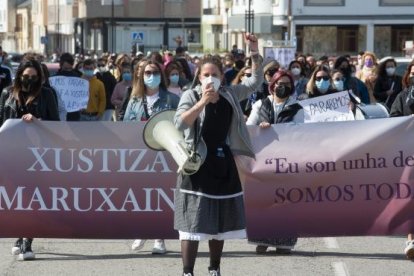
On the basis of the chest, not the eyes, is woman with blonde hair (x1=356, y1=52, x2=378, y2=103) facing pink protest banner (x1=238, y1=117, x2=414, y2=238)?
yes

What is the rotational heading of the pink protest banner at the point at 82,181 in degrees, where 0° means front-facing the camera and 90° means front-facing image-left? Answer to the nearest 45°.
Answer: approximately 0°

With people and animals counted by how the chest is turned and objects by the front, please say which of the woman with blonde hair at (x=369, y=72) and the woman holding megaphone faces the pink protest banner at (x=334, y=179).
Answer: the woman with blonde hair

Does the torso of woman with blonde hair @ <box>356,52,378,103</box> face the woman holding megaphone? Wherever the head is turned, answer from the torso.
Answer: yes

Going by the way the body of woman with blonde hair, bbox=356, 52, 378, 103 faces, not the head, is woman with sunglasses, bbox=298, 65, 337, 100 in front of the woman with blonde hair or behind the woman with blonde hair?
in front

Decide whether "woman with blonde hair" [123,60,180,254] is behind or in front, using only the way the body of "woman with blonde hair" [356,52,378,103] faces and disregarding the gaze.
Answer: in front
